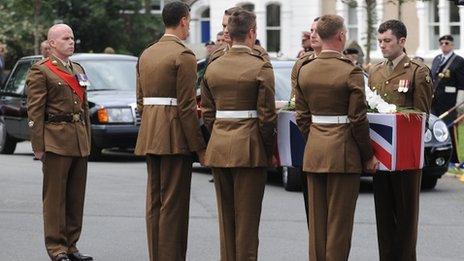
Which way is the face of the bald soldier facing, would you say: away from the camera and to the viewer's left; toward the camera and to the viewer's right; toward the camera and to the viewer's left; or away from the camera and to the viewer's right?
toward the camera and to the viewer's right

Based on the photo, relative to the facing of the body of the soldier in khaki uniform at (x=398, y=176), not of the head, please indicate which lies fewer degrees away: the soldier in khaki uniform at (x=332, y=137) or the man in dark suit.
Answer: the soldier in khaki uniform

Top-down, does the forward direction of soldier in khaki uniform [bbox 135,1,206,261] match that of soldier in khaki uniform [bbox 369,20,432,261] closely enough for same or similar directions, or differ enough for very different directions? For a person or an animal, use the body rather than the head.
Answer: very different directions

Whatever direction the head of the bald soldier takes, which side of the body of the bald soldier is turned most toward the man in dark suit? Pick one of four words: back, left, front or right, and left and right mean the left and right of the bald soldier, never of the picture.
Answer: left

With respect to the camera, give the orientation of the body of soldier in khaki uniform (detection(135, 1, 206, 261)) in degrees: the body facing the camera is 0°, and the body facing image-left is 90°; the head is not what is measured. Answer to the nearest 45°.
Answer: approximately 225°

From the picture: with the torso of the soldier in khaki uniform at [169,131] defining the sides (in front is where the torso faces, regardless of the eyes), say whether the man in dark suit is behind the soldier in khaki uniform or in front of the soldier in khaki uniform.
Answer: in front

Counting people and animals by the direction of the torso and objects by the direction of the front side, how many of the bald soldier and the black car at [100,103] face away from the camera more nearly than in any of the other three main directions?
0

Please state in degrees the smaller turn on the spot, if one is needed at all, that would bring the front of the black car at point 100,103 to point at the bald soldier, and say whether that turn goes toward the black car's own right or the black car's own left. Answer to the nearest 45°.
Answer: approximately 45° to the black car's own right

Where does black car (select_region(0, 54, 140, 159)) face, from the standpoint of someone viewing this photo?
facing the viewer and to the right of the viewer
